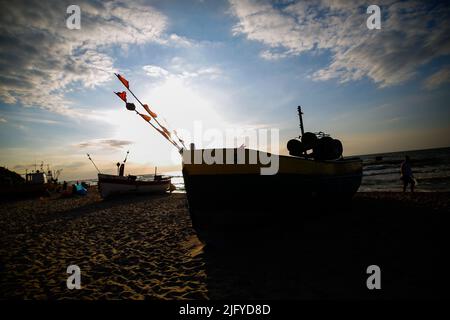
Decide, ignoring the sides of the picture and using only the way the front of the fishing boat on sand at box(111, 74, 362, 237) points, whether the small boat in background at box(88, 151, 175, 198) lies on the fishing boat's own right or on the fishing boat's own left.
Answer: on the fishing boat's own right

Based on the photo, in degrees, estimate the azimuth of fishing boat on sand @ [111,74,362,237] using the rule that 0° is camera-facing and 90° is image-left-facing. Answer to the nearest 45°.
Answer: approximately 45°
